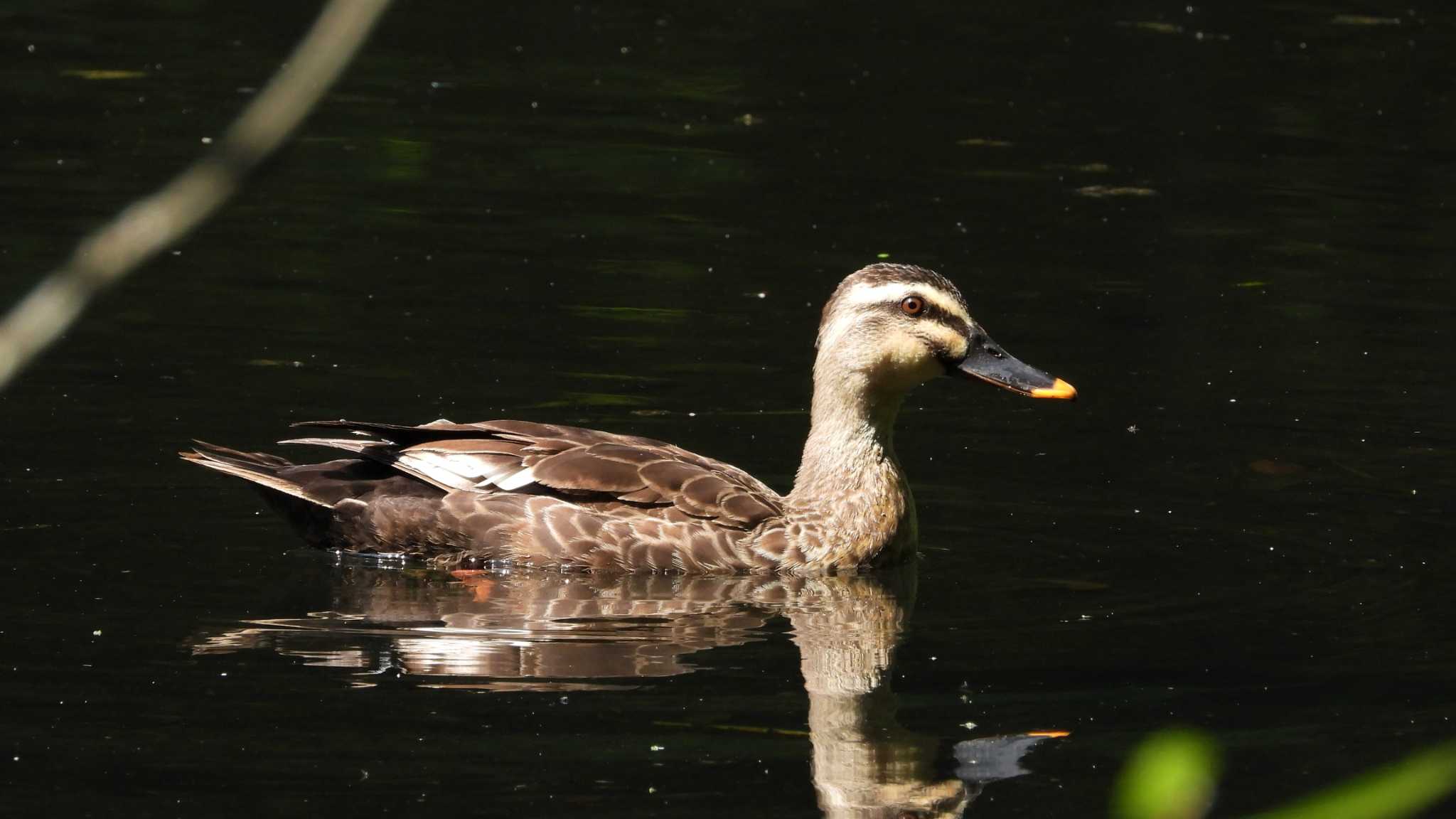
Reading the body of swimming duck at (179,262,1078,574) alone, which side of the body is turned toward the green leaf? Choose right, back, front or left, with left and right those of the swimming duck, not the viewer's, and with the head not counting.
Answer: right

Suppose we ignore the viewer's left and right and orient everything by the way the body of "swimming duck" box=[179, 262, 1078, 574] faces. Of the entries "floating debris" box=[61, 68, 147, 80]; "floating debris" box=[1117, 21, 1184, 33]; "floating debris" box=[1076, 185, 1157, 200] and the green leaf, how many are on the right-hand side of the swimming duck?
1

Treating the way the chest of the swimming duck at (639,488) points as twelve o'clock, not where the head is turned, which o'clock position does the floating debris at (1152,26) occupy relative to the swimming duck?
The floating debris is roughly at 10 o'clock from the swimming duck.

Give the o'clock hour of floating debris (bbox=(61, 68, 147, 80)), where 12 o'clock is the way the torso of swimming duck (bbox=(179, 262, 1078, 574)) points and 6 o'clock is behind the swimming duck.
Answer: The floating debris is roughly at 8 o'clock from the swimming duck.

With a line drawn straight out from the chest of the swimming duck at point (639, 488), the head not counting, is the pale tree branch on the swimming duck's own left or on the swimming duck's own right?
on the swimming duck's own right

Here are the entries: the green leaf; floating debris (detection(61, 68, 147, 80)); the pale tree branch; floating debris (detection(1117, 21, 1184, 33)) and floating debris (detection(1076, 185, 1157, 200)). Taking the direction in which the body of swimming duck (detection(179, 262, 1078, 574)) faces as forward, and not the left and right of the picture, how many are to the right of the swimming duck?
2

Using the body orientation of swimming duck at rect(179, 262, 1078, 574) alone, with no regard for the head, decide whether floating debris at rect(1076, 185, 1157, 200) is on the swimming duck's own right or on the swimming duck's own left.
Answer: on the swimming duck's own left

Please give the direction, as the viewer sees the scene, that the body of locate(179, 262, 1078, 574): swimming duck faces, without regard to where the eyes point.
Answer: to the viewer's right
